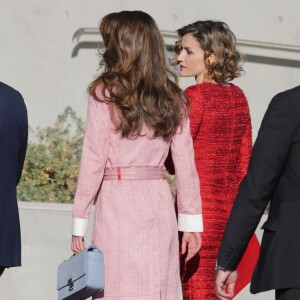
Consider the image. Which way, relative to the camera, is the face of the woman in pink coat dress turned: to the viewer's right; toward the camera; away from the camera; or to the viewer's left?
away from the camera

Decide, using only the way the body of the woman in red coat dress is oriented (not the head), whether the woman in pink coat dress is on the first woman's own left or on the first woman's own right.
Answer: on the first woman's own left

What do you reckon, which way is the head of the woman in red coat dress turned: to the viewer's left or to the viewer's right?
to the viewer's left

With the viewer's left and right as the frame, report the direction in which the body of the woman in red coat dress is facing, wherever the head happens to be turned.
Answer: facing away from the viewer and to the left of the viewer
